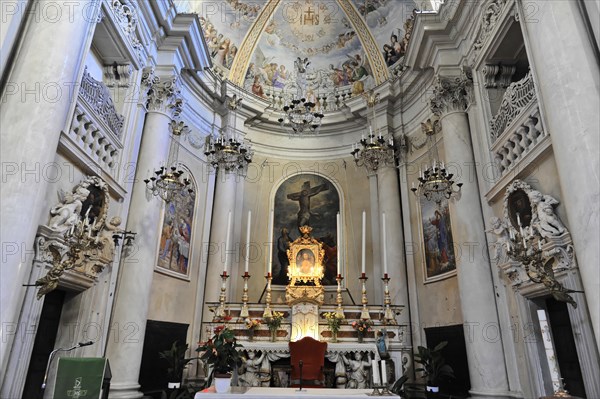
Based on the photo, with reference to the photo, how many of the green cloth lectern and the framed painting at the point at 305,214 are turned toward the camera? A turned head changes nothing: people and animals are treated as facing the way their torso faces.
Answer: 2

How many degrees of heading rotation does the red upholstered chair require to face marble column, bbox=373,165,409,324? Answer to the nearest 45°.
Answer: approximately 135° to its left

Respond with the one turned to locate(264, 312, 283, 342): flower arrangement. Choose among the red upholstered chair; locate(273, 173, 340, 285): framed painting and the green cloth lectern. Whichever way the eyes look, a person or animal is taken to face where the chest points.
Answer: the framed painting

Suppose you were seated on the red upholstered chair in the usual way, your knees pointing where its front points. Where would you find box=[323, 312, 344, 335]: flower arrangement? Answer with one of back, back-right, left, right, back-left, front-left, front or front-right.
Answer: back-left

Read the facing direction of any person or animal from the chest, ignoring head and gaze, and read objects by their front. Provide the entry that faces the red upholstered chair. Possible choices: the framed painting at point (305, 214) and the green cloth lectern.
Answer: the framed painting

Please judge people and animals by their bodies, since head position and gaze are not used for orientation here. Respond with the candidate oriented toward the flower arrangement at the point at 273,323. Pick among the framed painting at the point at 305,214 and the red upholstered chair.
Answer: the framed painting

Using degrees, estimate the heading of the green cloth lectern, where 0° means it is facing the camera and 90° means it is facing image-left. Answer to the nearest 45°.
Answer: approximately 0°

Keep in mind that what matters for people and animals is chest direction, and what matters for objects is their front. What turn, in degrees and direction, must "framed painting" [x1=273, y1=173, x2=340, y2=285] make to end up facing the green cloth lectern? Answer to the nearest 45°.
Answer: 0° — it already faces it

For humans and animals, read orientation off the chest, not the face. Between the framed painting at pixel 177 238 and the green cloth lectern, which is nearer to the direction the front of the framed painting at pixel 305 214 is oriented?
the green cloth lectern
